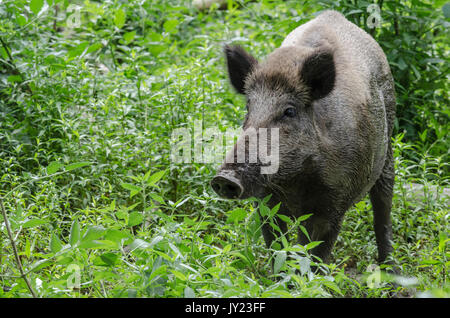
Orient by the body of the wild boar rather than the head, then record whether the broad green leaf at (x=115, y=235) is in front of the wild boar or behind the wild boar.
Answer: in front

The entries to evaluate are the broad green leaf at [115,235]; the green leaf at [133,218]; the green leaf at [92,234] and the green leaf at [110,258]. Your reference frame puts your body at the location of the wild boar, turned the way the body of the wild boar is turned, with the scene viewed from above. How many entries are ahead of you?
4

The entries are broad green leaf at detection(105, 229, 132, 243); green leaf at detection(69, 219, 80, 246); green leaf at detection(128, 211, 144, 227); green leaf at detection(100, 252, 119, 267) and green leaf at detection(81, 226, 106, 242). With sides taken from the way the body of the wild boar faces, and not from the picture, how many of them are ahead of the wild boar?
5

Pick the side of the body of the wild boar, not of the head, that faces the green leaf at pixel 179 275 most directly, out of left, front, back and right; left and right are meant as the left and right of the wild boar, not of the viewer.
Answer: front

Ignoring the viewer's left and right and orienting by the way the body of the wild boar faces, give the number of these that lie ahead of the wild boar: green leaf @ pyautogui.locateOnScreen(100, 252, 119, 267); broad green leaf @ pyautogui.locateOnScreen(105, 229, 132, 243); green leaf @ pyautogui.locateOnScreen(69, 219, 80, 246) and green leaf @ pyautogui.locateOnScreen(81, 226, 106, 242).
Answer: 4

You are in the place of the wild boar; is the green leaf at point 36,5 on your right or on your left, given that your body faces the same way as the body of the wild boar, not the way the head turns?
on your right

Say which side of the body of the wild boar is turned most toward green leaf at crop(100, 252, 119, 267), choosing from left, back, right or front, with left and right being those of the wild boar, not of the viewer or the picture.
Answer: front

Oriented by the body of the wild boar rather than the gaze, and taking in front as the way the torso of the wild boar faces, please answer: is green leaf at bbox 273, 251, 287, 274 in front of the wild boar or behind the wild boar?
in front

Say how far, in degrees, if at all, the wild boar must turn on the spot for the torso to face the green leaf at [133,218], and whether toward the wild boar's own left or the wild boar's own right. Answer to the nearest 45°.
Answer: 0° — it already faces it

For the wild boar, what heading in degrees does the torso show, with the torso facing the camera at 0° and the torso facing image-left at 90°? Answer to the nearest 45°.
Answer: approximately 45°

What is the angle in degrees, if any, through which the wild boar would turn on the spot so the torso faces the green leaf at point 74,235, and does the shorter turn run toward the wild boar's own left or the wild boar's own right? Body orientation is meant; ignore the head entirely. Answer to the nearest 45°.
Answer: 0° — it already faces it

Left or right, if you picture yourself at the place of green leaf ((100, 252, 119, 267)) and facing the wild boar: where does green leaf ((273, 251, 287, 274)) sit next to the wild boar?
right
